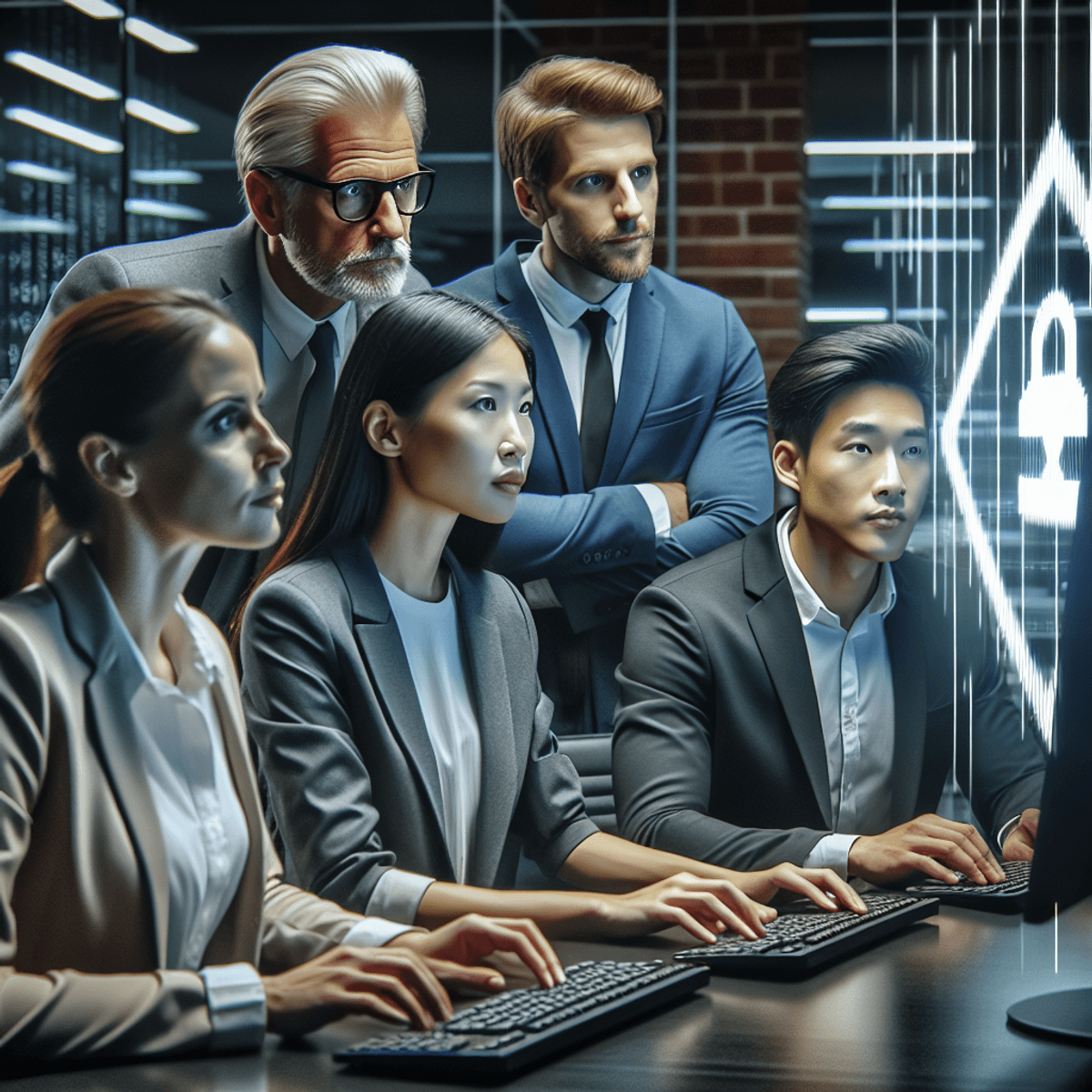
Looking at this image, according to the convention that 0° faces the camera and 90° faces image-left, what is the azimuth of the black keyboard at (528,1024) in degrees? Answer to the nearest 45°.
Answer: approximately 135°

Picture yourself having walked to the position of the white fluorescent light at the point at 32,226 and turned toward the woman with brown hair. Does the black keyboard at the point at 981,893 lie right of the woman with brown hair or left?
left

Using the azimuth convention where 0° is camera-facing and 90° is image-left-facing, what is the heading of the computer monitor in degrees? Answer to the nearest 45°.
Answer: approximately 135°

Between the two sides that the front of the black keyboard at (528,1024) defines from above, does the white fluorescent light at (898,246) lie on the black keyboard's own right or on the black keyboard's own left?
on the black keyboard's own right

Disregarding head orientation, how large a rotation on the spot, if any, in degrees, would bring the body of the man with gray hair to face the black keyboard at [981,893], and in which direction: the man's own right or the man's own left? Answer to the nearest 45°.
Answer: approximately 45° to the man's own left

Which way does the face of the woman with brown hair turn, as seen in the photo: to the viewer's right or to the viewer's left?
to the viewer's right

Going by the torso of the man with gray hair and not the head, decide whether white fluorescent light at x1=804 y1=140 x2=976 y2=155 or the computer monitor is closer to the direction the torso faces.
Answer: the computer monitor

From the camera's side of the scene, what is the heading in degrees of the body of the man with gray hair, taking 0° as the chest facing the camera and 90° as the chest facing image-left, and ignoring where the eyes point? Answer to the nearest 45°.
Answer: approximately 315°

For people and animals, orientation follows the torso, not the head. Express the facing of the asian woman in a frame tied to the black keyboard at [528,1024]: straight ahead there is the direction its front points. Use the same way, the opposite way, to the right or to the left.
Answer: the opposite way

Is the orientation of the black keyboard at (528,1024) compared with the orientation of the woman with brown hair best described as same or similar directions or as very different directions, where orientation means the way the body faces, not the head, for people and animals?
very different directions
